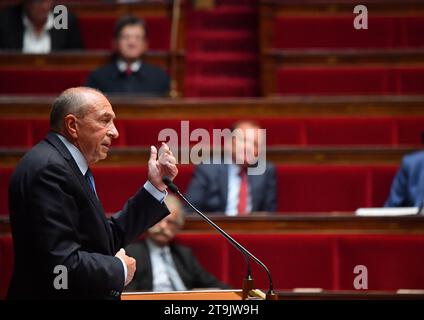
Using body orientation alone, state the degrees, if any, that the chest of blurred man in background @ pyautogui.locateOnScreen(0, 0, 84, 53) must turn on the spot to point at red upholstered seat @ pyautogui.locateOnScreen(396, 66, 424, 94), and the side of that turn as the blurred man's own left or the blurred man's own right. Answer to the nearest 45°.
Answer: approximately 90° to the blurred man's own left

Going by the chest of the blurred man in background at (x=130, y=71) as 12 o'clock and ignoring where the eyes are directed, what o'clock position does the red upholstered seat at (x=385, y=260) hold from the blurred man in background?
The red upholstered seat is roughly at 11 o'clock from the blurred man in background.

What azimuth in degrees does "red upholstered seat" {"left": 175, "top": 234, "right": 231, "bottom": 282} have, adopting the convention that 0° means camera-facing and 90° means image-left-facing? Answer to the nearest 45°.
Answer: approximately 0°

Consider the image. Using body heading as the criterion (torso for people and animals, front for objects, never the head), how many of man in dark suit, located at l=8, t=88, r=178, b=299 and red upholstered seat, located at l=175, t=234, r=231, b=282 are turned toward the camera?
1

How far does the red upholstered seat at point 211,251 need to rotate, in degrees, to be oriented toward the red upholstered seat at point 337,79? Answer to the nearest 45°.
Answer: approximately 135° to its left

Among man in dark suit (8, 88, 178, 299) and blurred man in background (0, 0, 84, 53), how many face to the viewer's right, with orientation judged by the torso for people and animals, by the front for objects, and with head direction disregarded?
1

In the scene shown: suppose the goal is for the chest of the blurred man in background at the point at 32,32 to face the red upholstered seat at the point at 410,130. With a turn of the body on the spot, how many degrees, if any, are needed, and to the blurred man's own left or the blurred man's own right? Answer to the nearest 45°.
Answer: approximately 45° to the blurred man's own left

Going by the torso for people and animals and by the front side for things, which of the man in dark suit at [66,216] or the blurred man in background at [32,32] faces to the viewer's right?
the man in dark suit

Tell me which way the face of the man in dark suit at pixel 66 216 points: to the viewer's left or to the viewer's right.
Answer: to the viewer's right

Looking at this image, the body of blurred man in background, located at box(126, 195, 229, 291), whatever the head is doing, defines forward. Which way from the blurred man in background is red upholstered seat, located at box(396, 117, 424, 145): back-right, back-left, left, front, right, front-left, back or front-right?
back-left

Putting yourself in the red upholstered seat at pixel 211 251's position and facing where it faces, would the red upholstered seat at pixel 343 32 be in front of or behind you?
behind

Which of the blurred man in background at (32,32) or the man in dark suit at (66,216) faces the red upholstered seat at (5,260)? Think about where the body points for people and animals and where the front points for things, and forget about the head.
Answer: the blurred man in background

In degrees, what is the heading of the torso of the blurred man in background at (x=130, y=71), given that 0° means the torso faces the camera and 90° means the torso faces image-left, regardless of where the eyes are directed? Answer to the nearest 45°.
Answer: approximately 0°

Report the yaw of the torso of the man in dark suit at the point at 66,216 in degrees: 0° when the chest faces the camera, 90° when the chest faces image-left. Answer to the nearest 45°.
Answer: approximately 270°
